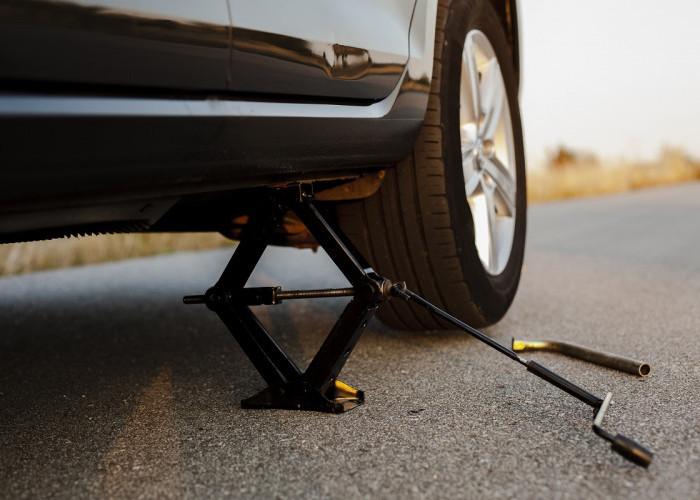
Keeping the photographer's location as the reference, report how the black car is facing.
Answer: facing the viewer and to the left of the viewer
